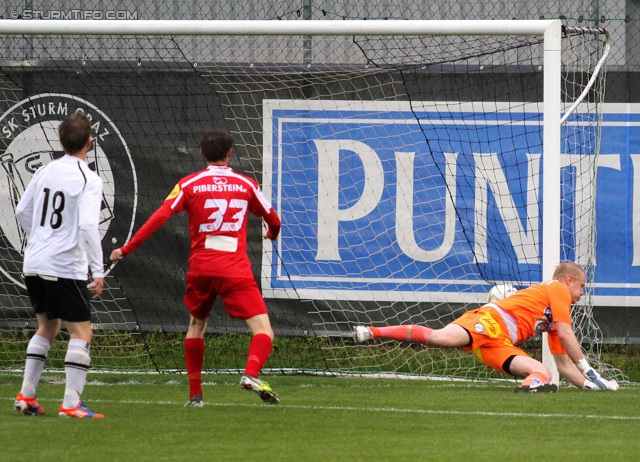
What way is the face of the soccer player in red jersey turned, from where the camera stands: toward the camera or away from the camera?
away from the camera

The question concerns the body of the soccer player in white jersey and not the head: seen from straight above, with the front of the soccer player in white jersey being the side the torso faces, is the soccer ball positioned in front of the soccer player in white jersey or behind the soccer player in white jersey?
in front

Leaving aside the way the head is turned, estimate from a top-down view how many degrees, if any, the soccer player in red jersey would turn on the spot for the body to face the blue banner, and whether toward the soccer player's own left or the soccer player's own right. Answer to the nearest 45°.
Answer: approximately 45° to the soccer player's own right

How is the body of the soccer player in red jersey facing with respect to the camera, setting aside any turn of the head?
away from the camera

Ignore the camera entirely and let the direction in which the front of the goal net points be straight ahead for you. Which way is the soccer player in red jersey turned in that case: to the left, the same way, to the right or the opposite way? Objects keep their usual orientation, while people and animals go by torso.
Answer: the opposite way

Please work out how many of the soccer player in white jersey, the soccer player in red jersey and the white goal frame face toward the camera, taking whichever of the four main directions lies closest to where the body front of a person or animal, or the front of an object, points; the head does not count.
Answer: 1

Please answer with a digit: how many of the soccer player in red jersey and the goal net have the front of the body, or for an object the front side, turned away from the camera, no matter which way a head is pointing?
1

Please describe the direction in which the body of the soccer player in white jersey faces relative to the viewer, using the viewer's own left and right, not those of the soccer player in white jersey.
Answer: facing away from the viewer and to the right of the viewer

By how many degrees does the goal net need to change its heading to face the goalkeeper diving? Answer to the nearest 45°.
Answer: approximately 45° to its left

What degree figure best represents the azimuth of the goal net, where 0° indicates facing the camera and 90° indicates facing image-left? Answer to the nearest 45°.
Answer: approximately 0°

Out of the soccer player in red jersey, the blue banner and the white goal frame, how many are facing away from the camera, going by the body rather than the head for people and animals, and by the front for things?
1

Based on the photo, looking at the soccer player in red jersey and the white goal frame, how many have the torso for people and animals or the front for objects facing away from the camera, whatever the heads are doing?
1

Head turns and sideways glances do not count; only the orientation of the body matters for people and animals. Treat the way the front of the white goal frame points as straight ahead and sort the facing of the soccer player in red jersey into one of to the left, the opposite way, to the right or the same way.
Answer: the opposite way
